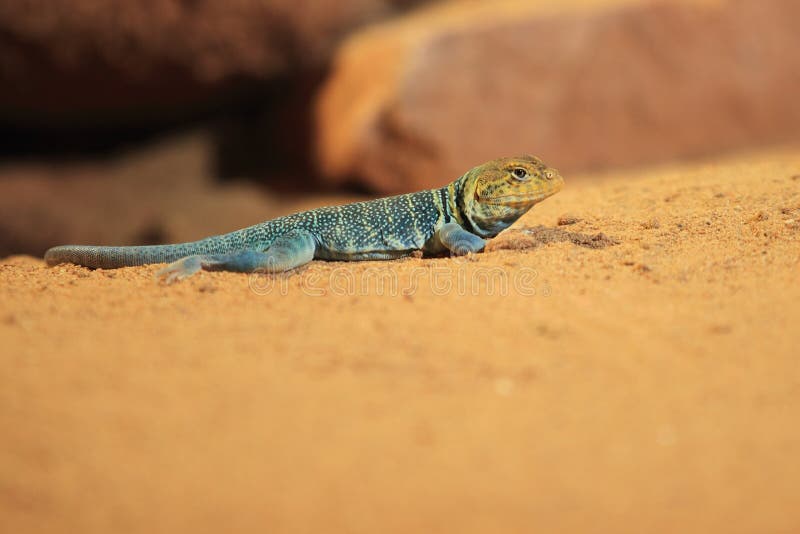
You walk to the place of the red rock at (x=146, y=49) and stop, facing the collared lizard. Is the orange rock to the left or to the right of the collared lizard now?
left

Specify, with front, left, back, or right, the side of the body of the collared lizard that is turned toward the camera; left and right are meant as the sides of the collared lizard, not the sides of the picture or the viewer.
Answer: right

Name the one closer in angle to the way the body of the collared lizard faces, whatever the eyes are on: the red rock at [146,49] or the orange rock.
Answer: the orange rock

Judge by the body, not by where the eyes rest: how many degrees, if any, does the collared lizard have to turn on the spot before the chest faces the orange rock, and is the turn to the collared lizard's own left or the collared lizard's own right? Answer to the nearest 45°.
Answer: approximately 45° to the collared lizard's own left

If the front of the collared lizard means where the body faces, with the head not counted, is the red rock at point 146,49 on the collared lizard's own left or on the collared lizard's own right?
on the collared lizard's own left
